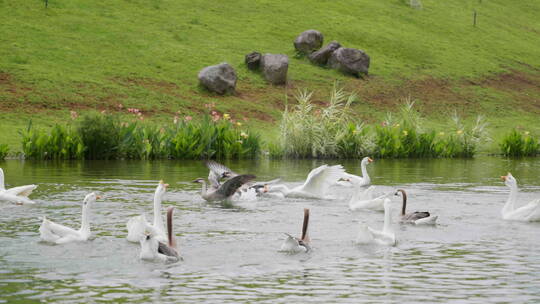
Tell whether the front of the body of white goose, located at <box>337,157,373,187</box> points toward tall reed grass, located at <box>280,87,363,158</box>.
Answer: no

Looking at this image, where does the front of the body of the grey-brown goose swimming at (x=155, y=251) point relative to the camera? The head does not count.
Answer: to the viewer's right

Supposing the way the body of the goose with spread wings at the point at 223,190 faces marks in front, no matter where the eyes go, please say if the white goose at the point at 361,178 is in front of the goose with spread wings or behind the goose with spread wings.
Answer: behind

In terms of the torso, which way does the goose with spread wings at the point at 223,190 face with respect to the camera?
to the viewer's left

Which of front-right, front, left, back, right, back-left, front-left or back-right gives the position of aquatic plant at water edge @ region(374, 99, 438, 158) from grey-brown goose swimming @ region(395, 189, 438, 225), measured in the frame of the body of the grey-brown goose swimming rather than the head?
right

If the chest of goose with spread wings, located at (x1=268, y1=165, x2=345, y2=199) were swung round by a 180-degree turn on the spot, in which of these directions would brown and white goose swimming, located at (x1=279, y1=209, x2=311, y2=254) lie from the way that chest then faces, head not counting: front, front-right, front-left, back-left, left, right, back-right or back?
right

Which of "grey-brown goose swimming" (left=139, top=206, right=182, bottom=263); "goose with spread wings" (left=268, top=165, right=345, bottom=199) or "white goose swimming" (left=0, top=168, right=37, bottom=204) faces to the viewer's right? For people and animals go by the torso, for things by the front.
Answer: "grey-brown goose swimming" (left=139, top=206, right=182, bottom=263)

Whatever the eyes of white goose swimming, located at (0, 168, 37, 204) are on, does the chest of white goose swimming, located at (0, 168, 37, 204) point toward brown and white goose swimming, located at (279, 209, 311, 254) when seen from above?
no

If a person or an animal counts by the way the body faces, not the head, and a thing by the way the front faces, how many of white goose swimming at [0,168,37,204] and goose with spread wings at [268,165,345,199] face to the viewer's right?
0

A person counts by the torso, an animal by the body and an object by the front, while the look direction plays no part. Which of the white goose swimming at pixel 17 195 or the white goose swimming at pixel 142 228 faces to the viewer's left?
the white goose swimming at pixel 17 195

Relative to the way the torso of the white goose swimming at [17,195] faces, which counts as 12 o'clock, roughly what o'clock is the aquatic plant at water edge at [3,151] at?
The aquatic plant at water edge is roughly at 3 o'clock from the white goose swimming.

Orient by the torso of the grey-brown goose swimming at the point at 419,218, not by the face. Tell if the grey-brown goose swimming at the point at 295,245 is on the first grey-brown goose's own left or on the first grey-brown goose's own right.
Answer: on the first grey-brown goose's own left

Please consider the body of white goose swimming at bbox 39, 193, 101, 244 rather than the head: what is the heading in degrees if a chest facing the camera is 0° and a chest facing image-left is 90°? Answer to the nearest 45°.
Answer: approximately 270°

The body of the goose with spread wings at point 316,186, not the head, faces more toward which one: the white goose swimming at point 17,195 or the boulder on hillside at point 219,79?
the white goose swimming

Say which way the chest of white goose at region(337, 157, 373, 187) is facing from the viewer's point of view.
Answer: to the viewer's right

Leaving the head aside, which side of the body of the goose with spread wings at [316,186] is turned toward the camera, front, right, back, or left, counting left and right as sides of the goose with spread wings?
left

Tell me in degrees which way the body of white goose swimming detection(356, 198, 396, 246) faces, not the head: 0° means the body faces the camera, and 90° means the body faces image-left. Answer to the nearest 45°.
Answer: approximately 270°

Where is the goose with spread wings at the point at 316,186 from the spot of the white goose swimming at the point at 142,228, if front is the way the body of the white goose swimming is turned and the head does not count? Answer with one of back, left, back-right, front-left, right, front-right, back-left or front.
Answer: front-left

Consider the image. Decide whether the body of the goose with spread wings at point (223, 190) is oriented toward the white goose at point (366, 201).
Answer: no

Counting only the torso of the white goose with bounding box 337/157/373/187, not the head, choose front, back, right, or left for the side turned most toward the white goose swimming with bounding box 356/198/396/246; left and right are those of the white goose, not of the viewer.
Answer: right

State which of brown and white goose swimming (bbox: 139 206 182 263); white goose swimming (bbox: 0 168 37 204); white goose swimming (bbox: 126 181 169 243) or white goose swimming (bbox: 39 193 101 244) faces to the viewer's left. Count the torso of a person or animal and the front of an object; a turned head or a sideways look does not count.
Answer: white goose swimming (bbox: 0 168 37 204)

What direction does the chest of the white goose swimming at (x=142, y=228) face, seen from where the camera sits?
to the viewer's right

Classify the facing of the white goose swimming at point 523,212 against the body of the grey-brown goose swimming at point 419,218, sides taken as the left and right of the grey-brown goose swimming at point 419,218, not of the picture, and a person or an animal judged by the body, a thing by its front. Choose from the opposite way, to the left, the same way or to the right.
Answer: the same way
